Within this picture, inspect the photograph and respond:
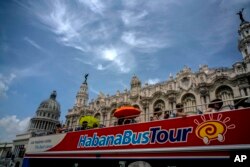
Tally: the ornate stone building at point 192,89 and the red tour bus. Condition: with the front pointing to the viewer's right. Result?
0

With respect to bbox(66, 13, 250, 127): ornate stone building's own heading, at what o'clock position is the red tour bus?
The red tour bus is roughly at 11 o'clock from the ornate stone building.

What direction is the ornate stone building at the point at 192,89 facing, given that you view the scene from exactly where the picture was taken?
facing the viewer and to the left of the viewer

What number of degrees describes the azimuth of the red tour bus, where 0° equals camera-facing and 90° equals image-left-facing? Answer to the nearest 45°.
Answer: approximately 135°

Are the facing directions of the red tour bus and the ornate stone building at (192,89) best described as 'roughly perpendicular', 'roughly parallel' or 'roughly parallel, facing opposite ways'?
roughly perpendicular
